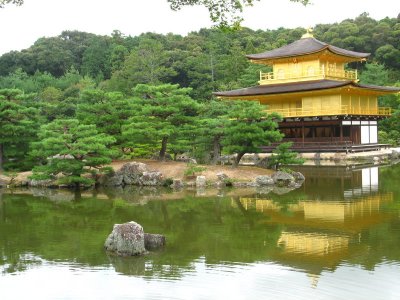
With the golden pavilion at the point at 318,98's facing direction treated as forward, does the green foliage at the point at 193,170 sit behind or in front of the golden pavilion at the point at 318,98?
in front

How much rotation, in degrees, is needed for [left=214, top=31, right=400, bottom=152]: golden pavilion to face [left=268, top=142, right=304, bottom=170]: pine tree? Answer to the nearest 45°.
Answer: approximately 45° to its left

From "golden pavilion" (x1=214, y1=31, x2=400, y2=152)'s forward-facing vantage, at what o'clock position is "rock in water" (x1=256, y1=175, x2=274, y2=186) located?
The rock in water is roughly at 11 o'clock from the golden pavilion.

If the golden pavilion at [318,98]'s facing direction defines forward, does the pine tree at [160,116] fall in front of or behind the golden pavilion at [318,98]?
in front

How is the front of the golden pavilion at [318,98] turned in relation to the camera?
facing the viewer and to the left of the viewer

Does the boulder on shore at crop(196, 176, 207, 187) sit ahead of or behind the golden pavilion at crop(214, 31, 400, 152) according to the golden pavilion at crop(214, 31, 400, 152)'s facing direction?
ahead

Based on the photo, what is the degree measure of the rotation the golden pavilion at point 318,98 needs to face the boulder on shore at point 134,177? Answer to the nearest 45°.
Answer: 0° — it already faces it
